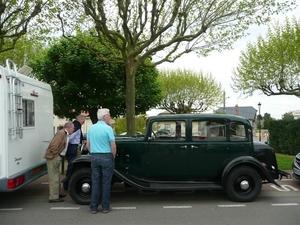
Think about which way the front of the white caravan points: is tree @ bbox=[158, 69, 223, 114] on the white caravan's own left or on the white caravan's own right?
on the white caravan's own right

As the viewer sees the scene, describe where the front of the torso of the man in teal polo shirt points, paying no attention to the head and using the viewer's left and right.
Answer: facing away from the viewer and to the right of the viewer

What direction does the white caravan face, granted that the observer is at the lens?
facing away from the viewer and to the left of the viewer

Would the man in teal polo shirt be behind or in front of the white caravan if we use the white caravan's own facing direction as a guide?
behind

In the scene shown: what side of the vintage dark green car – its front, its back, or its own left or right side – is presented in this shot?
left

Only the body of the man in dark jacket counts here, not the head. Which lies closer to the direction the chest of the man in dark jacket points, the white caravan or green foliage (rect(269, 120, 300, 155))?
the green foliage

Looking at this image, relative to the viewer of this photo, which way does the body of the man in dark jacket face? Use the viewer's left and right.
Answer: facing to the right of the viewer

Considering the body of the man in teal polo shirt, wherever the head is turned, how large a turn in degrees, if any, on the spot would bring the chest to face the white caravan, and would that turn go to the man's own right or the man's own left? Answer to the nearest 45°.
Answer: approximately 45° to the man's own left

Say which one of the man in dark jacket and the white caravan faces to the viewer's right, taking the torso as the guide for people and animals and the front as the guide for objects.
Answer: the man in dark jacket
